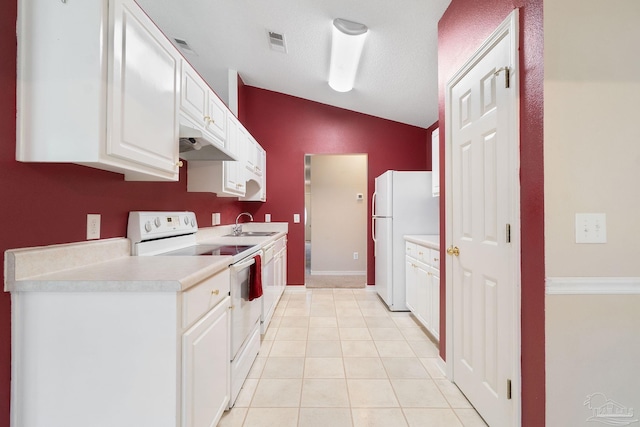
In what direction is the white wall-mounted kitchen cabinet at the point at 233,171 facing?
to the viewer's right

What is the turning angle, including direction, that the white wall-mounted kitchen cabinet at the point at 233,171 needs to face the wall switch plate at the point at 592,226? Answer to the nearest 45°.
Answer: approximately 45° to its right

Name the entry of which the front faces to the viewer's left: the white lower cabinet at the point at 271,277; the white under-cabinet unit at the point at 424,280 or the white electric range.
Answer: the white under-cabinet unit

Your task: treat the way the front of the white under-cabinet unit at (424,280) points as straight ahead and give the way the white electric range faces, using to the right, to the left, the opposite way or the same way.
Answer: the opposite way

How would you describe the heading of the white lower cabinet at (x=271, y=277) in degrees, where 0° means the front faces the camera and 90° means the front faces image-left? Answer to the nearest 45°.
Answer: approximately 270°

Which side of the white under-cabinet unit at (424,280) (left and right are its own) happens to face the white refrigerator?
right

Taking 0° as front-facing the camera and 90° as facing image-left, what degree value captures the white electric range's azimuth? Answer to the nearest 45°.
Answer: approximately 315°

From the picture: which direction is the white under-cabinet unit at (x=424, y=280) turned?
to the viewer's left

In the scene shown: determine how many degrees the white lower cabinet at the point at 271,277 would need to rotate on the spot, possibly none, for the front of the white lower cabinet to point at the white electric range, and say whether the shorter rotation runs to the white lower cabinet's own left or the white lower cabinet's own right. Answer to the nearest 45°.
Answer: approximately 90° to the white lower cabinet's own right
